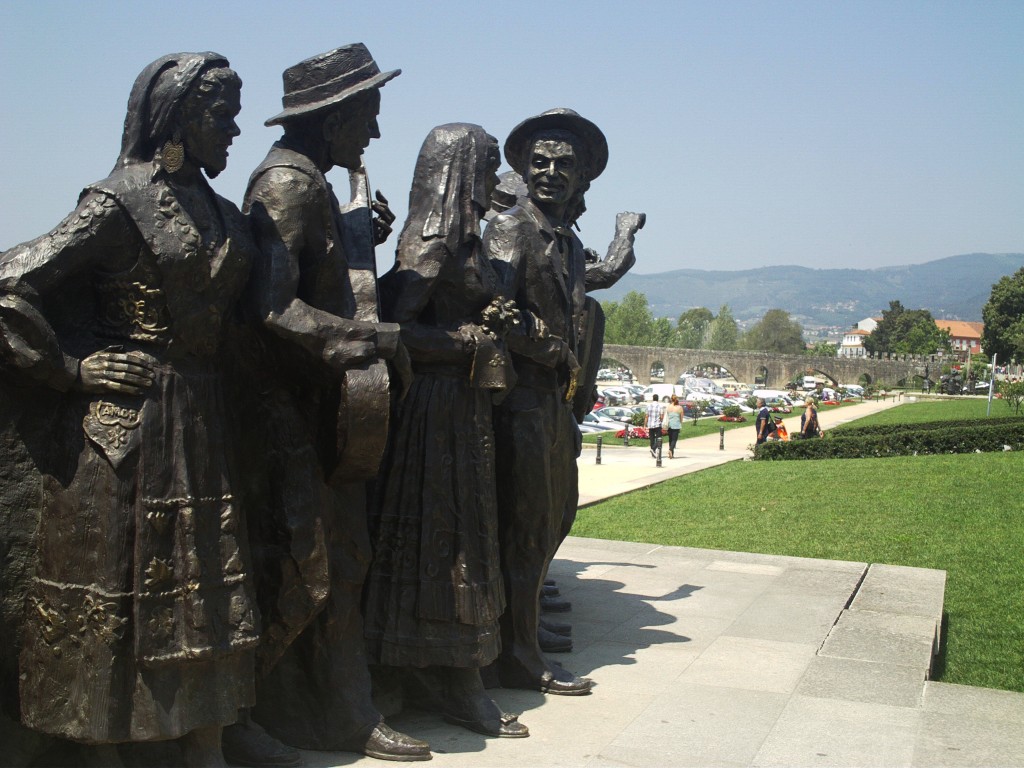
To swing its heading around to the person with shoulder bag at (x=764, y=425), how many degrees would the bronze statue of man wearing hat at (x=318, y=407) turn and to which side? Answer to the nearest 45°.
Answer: approximately 45° to its left

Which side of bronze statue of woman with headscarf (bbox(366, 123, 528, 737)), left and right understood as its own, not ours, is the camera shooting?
right

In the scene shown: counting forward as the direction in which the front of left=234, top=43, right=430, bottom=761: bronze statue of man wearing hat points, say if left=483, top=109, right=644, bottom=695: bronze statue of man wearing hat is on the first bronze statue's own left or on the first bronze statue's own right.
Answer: on the first bronze statue's own left

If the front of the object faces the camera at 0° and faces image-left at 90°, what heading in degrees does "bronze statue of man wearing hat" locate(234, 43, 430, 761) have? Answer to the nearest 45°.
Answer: approximately 270°

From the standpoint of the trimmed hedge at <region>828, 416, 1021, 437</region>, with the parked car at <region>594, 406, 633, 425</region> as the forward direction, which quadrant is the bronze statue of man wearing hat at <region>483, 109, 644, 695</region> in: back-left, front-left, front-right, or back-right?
back-left

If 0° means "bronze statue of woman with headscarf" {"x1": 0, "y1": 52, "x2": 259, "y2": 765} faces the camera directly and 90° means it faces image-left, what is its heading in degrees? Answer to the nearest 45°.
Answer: approximately 315°

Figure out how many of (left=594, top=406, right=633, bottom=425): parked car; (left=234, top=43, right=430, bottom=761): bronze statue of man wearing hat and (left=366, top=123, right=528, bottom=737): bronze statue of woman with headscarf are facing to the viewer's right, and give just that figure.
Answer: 2

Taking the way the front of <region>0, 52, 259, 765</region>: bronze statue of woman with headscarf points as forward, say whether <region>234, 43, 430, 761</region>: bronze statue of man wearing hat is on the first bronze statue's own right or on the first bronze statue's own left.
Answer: on the first bronze statue's own left

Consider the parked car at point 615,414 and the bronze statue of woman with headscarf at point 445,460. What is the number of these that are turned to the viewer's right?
1
